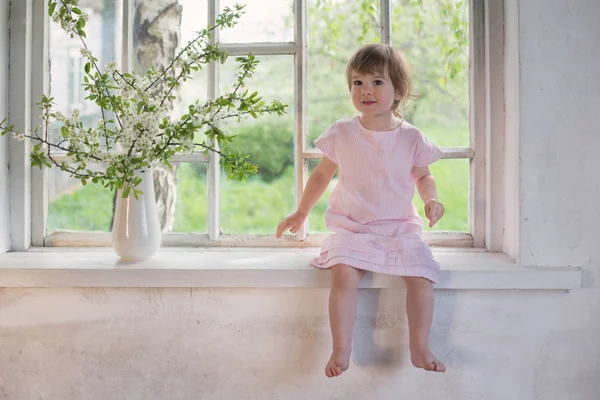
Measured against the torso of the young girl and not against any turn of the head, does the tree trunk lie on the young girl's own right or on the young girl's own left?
on the young girl's own right

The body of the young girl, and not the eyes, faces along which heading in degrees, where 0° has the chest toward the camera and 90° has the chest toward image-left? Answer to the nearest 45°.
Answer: approximately 0°

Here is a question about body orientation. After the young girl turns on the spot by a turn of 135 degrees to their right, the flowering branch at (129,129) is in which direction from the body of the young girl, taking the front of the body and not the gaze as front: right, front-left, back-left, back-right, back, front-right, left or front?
front-left

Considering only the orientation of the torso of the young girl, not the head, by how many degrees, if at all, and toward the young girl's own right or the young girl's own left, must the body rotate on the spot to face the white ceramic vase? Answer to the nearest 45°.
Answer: approximately 90° to the young girl's own right
